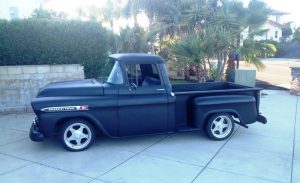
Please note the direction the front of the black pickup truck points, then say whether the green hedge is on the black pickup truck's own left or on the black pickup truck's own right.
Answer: on the black pickup truck's own right

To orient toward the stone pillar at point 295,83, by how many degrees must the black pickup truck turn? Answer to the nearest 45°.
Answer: approximately 135° to its right

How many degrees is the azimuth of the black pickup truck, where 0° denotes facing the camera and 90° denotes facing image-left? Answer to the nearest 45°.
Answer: approximately 90°

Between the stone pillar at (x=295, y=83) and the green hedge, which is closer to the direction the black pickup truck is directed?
the green hedge
